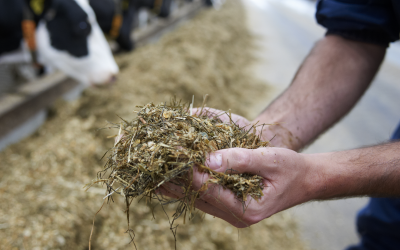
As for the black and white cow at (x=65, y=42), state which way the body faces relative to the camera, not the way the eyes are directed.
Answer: to the viewer's right

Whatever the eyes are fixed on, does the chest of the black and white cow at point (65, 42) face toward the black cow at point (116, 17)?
no
